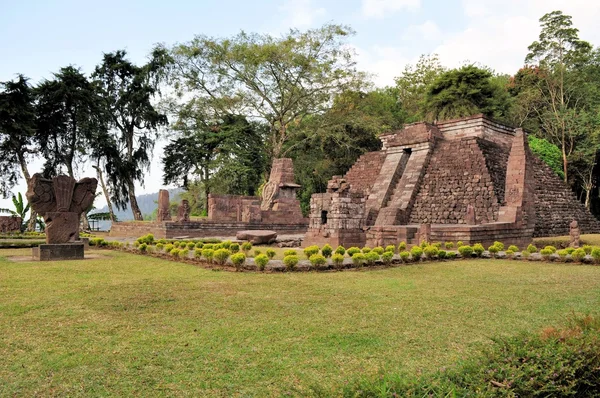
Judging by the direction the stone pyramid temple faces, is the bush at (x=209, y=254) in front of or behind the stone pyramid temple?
in front

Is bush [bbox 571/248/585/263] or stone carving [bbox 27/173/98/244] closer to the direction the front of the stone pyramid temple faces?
the stone carving

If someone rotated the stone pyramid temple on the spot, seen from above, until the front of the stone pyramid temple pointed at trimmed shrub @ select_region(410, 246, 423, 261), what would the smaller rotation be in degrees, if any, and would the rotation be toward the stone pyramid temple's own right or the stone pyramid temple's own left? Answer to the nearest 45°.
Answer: approximately 45° to the stone pyramid temple's own left

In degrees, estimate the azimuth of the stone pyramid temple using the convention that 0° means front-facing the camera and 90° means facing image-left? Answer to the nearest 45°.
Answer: approximately 45°

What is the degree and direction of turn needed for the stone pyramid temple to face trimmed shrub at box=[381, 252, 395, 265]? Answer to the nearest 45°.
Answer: approximately 45° to its left

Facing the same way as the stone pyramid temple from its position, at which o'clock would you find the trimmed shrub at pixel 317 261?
The trimmed shrub is roughly at 11 o'clock from the stone pyramid temple.

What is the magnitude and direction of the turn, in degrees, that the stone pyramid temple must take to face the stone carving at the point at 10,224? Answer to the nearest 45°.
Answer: approximately 45° to its right

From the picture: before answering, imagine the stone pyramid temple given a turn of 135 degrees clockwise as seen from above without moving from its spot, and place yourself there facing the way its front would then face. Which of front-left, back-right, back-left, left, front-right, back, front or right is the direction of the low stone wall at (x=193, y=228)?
left
